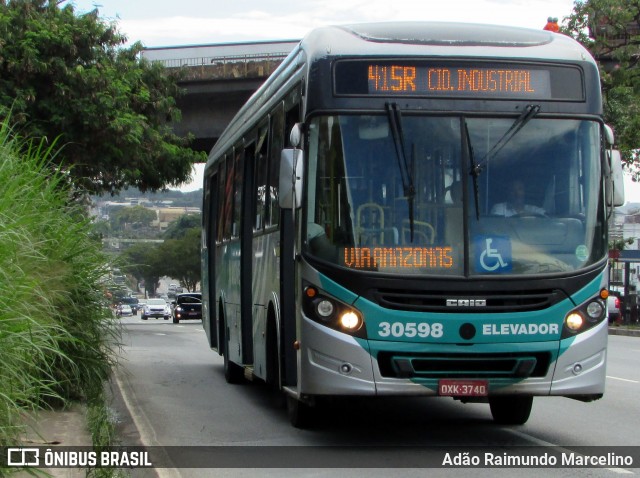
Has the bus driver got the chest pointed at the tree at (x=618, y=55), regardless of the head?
no

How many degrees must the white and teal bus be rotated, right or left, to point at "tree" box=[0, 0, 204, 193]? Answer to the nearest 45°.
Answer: approximately 135° to its right

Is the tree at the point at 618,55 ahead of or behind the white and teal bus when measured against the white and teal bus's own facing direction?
behind

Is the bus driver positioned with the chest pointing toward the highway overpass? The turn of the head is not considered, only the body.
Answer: no

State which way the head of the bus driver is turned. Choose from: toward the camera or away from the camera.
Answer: toward the camera

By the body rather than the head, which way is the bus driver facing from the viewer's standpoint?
toward the camera

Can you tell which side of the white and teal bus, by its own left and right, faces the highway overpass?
back

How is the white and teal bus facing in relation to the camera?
toward the camera
